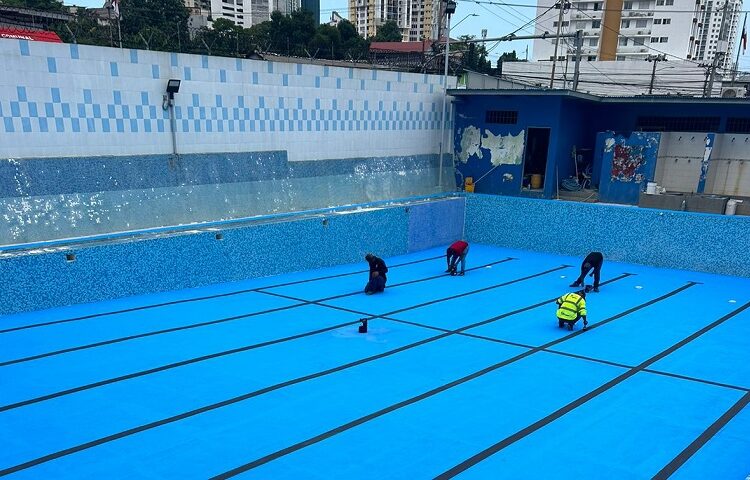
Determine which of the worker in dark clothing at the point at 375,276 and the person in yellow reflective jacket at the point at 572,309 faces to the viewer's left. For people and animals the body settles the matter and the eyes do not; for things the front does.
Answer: the worker in dark clothing

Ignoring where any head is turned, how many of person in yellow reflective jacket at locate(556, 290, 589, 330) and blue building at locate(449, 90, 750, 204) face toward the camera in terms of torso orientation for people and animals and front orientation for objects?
1

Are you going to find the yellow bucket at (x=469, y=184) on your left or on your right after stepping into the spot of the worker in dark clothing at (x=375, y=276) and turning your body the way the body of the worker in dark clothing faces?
on your right

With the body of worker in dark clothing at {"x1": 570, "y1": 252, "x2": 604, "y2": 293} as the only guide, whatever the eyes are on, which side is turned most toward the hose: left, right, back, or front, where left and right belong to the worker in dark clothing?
right

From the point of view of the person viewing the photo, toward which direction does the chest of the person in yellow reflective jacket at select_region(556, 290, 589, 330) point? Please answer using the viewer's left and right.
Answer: facing away from the viewer and to the right of the viewer

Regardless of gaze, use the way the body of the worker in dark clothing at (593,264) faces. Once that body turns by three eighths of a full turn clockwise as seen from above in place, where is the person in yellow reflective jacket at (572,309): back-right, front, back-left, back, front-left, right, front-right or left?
back-right

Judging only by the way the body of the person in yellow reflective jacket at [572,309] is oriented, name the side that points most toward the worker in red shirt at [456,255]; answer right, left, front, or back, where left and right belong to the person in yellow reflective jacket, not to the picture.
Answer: left

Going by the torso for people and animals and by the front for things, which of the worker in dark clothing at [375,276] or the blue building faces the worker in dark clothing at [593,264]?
the blue building

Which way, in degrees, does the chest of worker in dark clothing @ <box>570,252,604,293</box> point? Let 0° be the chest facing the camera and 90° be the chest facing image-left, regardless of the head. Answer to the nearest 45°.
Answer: approximately 90°

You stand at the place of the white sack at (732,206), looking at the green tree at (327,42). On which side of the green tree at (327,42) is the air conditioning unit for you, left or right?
right

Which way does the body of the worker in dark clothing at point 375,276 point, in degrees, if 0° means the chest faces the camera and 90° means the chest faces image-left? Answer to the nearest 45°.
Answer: approximately 90°

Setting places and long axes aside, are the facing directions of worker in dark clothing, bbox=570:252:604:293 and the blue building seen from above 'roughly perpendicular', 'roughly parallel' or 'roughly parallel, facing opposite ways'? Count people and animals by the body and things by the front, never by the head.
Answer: roughly perpendicular

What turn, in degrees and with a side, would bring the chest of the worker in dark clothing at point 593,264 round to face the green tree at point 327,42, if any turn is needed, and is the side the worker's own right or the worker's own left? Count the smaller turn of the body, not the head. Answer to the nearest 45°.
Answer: approximately 45° to the worker's own right

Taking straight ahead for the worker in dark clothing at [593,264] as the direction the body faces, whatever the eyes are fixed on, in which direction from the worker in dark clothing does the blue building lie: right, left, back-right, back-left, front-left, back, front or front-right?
right
